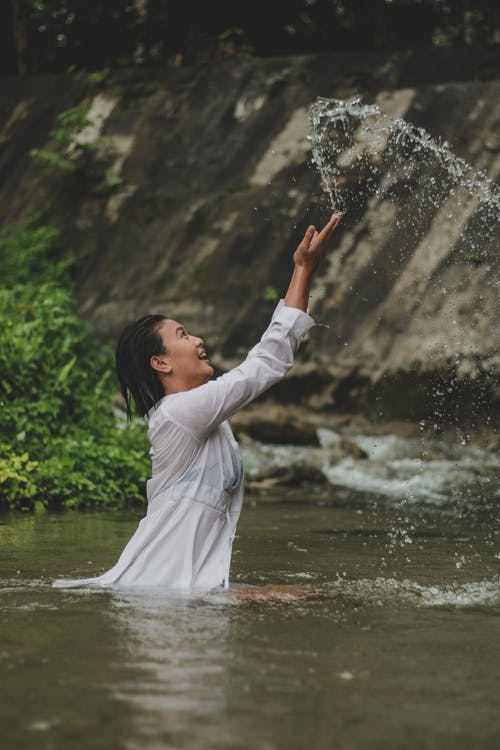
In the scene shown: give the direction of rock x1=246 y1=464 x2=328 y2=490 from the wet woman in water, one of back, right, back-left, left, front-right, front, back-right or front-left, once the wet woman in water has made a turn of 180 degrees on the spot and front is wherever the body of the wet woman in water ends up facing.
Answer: right

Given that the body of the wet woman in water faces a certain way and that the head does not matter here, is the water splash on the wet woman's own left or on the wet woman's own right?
on the wet woman's own left

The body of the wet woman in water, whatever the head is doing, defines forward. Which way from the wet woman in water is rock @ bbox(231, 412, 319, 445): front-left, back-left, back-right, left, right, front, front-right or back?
left

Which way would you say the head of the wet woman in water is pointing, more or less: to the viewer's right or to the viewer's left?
to the viewer's right

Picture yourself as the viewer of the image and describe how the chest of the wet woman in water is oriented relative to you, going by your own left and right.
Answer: facing to the right of the viewer
